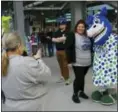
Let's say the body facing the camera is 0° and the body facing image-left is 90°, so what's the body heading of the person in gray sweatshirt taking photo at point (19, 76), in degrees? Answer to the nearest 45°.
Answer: approximately 225°

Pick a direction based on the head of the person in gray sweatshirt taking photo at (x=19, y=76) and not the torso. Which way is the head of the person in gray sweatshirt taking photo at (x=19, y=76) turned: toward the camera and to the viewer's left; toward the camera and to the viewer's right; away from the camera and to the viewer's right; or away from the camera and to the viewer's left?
away from the camera and to the viewer's right

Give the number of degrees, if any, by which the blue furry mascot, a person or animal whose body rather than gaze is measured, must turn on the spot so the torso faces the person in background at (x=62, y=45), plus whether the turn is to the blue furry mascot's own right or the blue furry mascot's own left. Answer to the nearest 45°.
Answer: approximately 90° to the blue furry mascot's own right

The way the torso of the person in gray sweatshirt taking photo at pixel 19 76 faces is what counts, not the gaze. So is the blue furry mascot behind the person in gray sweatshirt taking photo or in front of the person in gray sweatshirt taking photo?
in front

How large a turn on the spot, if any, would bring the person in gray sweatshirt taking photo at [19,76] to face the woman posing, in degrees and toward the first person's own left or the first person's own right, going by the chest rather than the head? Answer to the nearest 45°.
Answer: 0° — they already face them

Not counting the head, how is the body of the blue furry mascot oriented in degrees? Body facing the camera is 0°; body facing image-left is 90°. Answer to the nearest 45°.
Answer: approximately 45°

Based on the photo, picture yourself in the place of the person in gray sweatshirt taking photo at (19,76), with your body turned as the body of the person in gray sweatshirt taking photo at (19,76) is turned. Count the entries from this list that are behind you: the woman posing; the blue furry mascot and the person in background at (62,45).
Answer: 0

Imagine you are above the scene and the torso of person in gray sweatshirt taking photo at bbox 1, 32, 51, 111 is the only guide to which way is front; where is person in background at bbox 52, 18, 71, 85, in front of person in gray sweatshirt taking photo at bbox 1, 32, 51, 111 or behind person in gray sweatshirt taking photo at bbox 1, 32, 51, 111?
in front

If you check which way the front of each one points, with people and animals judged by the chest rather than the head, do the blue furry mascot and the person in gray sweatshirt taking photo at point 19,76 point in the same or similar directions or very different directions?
very different directions
